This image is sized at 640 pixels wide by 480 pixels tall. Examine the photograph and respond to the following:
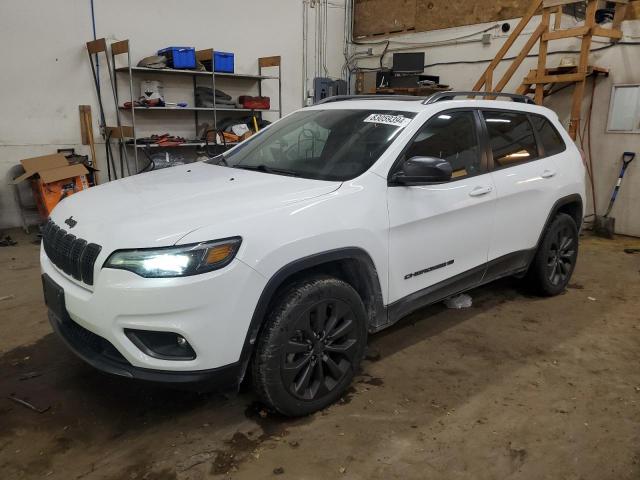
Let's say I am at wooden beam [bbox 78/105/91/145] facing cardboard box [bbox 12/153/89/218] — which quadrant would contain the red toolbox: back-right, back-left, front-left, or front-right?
back-left

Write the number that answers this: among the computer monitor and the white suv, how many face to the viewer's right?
0

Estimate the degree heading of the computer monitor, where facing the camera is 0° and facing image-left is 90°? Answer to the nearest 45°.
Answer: approximately 0°

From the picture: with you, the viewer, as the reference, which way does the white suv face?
facing the viewer and to the left of the viewer

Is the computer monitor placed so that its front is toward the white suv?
yes

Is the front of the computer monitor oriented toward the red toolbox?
no

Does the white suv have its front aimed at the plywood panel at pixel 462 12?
no

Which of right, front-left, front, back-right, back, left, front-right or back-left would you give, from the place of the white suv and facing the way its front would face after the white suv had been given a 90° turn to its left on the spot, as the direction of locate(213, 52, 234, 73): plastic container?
back-left

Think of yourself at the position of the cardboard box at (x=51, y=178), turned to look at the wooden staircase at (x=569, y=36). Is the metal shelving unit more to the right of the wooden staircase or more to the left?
left

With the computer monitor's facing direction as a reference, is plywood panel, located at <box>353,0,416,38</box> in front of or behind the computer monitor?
behind

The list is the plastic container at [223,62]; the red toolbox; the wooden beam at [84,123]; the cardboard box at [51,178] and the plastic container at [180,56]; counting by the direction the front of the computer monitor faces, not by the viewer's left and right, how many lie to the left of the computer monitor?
0

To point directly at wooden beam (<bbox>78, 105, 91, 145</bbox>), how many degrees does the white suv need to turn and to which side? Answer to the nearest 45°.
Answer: approximately 90° to its right

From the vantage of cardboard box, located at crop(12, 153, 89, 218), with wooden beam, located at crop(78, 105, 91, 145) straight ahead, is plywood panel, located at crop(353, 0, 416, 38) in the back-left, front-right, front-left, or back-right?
front-right

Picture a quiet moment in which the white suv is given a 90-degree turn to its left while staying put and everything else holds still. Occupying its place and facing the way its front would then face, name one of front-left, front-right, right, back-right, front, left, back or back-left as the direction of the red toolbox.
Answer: back-left

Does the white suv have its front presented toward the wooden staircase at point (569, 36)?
no
